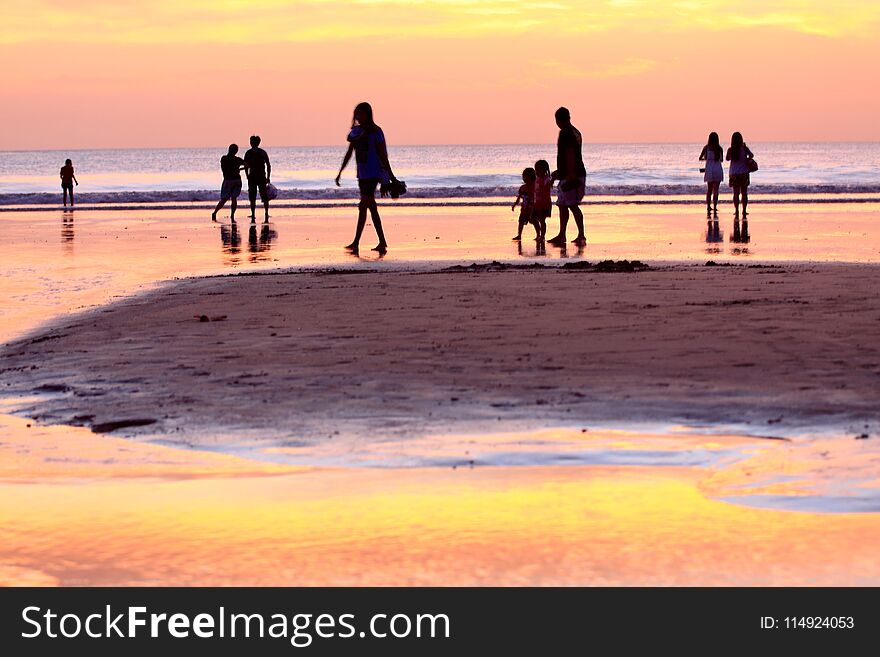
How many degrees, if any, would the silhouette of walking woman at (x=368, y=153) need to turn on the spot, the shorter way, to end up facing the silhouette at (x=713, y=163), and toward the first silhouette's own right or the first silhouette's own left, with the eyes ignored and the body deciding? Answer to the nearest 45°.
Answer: approximately 180°

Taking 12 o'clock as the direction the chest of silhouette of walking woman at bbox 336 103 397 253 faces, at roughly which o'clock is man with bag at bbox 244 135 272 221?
The man with bag is roughly at 4 o'clock from the silhouette of walking woman.

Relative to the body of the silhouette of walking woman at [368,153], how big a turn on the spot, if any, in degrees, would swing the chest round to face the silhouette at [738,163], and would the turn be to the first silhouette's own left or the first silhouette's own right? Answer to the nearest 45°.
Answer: approximately 180°

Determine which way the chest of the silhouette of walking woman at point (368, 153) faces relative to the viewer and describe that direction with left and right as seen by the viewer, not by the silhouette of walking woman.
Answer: facing the viewer and to the left of the viewer

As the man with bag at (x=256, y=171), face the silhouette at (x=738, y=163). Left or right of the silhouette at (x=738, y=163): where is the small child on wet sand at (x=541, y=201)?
right

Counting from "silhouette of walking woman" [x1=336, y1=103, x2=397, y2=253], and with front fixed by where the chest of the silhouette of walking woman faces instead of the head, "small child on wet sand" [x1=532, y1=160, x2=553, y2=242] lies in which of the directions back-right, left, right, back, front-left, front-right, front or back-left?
back
